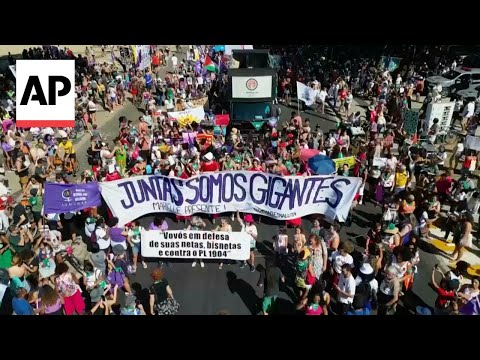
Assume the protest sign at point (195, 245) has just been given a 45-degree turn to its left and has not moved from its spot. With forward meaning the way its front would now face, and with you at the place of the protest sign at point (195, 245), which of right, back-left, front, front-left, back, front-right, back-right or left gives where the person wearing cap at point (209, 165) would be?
back-left

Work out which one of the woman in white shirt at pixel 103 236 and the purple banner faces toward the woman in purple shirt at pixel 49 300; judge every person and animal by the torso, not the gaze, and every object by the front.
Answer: the purple banner

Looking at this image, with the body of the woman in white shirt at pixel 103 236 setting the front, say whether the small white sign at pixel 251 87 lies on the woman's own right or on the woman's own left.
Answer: on the woman's own left

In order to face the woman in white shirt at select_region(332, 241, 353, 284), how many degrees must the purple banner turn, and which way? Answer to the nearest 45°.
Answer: approximately 45° to its left

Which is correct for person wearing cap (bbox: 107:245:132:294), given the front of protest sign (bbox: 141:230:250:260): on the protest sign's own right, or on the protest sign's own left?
on the protest sign's own right

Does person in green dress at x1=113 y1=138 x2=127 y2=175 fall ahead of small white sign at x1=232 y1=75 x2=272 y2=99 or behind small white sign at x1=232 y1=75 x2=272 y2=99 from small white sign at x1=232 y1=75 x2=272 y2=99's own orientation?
ahead

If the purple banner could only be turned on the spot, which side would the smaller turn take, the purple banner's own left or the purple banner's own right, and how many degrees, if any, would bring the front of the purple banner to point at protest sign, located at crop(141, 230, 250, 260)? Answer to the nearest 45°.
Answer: approximately 45° to the purple banner's own left

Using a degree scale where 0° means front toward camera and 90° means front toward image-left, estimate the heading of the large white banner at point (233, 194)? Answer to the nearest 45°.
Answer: approximately 0°

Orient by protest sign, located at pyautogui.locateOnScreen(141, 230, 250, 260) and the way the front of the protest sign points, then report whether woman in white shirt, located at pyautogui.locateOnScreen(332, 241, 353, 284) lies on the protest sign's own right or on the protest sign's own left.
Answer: on the protest sign's own left

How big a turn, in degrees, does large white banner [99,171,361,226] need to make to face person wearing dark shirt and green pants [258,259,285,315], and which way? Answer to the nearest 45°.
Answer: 0° — it already faces them
